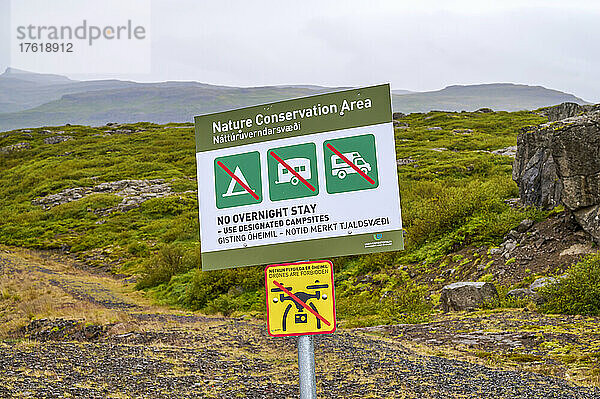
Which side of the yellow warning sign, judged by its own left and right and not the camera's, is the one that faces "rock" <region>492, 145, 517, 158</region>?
back

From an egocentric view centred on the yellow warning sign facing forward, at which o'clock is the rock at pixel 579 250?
The rock is roughly at 7 o'clock from the yellow warning sign.

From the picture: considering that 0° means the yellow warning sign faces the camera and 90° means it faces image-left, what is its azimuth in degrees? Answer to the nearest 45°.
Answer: approximately 0°

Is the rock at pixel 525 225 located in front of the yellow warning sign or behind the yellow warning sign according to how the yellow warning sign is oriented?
behind

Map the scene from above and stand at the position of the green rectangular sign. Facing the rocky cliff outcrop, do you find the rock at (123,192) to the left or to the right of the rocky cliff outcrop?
left

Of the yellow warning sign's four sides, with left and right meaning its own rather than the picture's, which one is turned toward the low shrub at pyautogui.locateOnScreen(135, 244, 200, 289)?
back

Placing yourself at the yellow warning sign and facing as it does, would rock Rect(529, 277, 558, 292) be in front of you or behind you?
behind

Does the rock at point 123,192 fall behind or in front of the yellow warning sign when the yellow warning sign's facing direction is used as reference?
behind

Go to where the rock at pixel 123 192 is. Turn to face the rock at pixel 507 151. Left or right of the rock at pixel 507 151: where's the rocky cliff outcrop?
right
